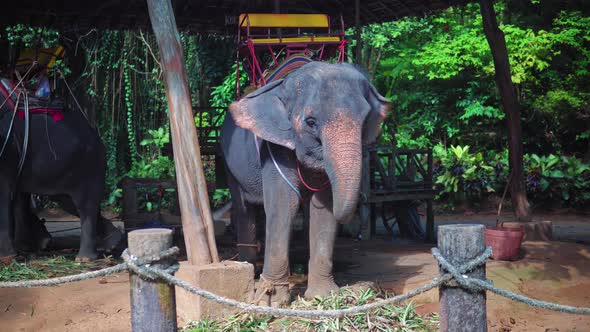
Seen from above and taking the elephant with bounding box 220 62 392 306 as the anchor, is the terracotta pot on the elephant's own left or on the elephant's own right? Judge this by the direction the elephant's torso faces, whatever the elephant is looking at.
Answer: on the elephant's own left

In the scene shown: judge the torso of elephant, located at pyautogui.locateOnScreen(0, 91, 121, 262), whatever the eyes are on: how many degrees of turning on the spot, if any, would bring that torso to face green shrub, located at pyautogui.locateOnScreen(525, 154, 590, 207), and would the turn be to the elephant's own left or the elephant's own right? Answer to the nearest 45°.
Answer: approximately 180°

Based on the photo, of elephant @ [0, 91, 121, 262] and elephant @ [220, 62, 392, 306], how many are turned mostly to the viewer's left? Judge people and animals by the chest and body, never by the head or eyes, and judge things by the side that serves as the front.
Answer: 1

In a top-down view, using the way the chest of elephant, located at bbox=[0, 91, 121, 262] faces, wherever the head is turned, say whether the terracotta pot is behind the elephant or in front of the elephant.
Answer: behind

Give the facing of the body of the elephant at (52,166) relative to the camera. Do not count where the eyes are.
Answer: to the viewer's left

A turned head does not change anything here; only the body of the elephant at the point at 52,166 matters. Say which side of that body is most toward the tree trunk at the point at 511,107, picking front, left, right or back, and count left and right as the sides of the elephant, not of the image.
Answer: back

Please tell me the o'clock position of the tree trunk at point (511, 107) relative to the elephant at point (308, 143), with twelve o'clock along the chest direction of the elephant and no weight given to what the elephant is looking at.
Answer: The tree trunk is roughly at 9 o'clock from the elephant.

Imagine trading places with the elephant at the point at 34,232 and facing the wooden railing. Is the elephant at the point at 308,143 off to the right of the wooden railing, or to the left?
right
